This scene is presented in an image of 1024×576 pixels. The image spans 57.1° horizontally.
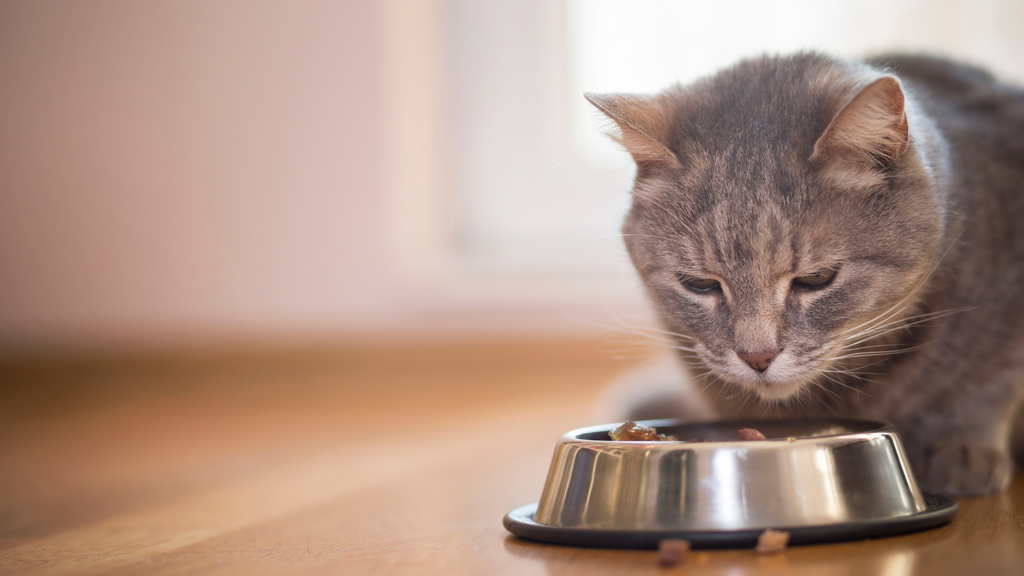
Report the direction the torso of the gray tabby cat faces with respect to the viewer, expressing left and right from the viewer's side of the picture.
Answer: facing the viewer and to the left of the viewer
